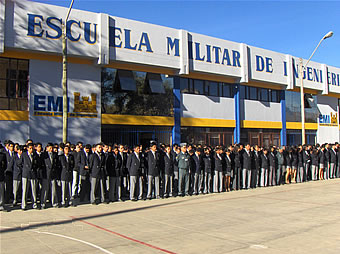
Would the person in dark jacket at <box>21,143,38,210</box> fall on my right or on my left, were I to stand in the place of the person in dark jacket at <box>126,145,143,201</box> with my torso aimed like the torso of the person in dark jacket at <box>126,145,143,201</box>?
on my right

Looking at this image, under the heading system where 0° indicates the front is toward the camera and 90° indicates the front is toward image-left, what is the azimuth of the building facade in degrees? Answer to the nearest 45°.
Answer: approximately 315°

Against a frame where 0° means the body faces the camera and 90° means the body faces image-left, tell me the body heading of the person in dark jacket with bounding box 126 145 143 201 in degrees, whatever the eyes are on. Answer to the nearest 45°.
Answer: approximately 315°

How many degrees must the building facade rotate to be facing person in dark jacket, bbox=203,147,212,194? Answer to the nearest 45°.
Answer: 0° — it already faces them

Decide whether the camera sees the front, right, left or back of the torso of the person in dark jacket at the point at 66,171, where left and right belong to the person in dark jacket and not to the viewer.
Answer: front

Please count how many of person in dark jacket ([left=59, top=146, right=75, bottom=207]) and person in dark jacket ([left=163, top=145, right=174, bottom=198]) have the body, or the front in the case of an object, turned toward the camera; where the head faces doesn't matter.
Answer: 2

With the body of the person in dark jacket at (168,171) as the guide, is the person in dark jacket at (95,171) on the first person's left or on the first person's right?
on the first person's right

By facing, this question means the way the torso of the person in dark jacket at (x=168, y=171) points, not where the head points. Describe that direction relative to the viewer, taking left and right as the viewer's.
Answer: facing the viewer

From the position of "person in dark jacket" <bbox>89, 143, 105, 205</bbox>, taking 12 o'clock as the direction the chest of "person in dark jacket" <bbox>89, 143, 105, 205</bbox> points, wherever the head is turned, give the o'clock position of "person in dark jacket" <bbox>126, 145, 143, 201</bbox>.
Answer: "person in dark jacket" <bbox>126, 145, 143, 201</bbox> is roughly at 10 o'clock from "person in dark jacket" <bbox>89, 143, 105, 205</bbox>.
